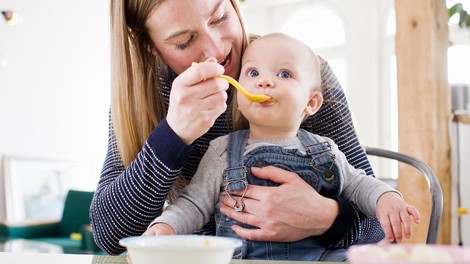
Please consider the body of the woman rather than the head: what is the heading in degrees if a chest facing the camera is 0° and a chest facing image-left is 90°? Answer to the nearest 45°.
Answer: approximately 0°

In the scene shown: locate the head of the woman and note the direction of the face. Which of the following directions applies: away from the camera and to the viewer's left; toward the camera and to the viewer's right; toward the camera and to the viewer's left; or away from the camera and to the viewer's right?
toward the camera and to the viewer's right

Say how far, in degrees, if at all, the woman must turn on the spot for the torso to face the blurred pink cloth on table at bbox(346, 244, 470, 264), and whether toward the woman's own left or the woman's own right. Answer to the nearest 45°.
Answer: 0° — they already face it

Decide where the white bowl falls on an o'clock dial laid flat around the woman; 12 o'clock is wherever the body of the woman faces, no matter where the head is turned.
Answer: The white bowl is roughly at 12 o'clock from the woman.

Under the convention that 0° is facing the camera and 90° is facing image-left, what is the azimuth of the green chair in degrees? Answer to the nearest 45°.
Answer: approximately 45°

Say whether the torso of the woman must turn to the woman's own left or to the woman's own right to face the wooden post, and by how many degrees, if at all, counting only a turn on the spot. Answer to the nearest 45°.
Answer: approximately 135° to the woman's own left

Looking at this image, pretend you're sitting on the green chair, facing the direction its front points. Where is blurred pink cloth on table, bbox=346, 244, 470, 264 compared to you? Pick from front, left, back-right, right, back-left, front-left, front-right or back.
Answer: front-left

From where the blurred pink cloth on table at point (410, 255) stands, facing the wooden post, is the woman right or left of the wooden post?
left

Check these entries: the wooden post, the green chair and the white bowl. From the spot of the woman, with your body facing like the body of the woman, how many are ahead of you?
1

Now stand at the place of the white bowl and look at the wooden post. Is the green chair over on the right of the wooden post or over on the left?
left

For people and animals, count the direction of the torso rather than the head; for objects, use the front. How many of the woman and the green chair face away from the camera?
0

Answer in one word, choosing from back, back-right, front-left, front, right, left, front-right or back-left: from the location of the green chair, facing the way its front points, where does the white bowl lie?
front-left

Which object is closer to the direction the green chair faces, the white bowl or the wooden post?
the white bowl

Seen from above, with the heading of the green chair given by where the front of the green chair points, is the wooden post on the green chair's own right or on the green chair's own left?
on the green chair's own left

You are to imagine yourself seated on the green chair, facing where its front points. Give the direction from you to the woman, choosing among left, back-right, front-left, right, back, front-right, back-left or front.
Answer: front-left
